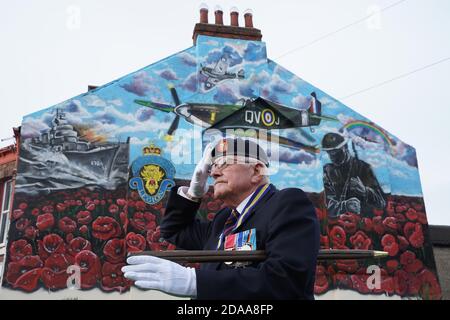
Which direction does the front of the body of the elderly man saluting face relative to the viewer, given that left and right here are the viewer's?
facing the viewer and to the left of the viewer
